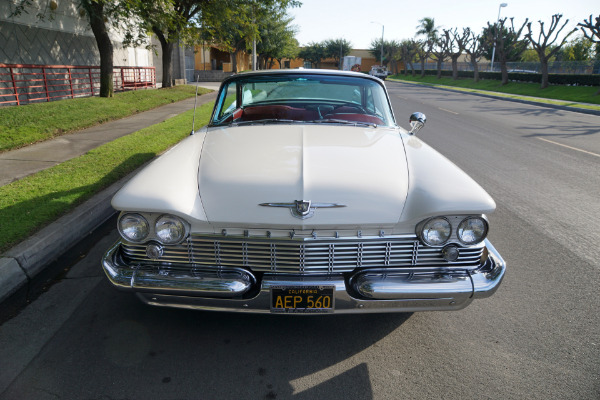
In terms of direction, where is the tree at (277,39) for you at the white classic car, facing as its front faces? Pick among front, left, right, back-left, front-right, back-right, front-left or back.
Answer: back

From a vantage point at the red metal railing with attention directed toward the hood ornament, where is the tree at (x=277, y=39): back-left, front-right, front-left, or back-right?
back-left

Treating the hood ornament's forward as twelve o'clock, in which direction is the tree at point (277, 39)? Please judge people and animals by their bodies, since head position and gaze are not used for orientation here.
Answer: The tree is roughly at 6 o'clock from the hood ornament.

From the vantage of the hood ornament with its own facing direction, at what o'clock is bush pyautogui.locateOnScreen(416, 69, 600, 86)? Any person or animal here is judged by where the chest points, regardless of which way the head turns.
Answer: The bush is roughly at 7 o'clock from the hood ornament.

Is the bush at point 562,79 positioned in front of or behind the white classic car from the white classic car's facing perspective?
behind

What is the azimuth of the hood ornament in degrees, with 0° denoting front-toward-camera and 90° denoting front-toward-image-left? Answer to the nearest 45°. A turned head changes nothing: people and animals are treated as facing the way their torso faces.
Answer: approximately 0°

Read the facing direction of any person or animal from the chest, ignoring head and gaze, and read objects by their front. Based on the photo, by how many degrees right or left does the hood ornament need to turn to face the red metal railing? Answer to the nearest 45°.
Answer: approximately 135° to its right

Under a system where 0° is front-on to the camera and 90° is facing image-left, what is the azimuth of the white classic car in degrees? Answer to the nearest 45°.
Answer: approximately 0°

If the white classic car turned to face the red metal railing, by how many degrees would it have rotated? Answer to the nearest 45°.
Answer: approximately 135° to its right
